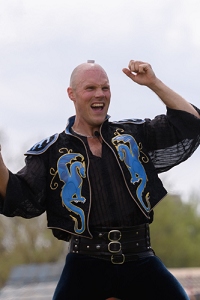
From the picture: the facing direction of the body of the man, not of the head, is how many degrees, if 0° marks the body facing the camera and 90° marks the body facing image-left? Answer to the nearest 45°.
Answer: approximately 0°
